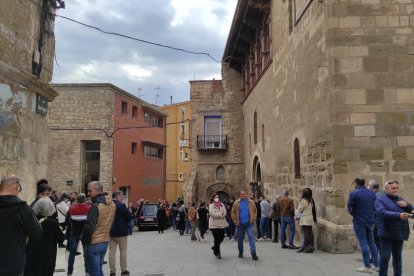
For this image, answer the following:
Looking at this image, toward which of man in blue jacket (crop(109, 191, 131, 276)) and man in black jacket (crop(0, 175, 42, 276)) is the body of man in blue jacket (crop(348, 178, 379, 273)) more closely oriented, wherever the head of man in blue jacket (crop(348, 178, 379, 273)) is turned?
the man in blue jacket

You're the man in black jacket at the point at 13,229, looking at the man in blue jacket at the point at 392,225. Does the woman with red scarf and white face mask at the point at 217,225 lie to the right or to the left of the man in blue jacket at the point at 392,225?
left

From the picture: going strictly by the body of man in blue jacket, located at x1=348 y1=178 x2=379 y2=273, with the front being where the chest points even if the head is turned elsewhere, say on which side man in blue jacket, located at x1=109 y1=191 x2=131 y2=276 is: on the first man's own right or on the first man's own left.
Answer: on the first man's own left

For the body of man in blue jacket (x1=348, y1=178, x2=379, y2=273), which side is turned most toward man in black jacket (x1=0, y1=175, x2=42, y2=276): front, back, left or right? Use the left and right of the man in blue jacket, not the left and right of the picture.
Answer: left

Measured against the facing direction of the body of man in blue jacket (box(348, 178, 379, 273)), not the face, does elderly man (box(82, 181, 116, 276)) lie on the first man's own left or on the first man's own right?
on the first man's own left

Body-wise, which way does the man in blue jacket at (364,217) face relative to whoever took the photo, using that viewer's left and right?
facing away from the viewer and to the left of the viewer
